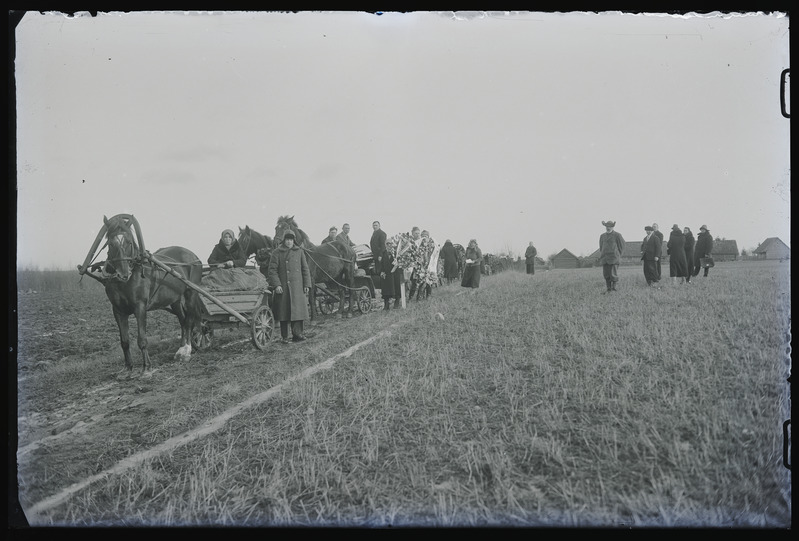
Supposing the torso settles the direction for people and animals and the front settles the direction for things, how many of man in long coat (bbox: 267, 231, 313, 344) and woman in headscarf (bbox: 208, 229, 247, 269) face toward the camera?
2

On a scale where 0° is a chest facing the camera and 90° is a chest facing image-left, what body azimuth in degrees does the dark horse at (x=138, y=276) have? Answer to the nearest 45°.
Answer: approximately 45°

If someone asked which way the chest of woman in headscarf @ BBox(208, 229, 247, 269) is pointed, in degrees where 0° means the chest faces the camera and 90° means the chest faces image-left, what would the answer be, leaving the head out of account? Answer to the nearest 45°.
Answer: approximately 0°

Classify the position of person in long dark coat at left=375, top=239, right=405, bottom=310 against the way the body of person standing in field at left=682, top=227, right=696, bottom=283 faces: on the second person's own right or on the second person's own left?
on the second person's own right
